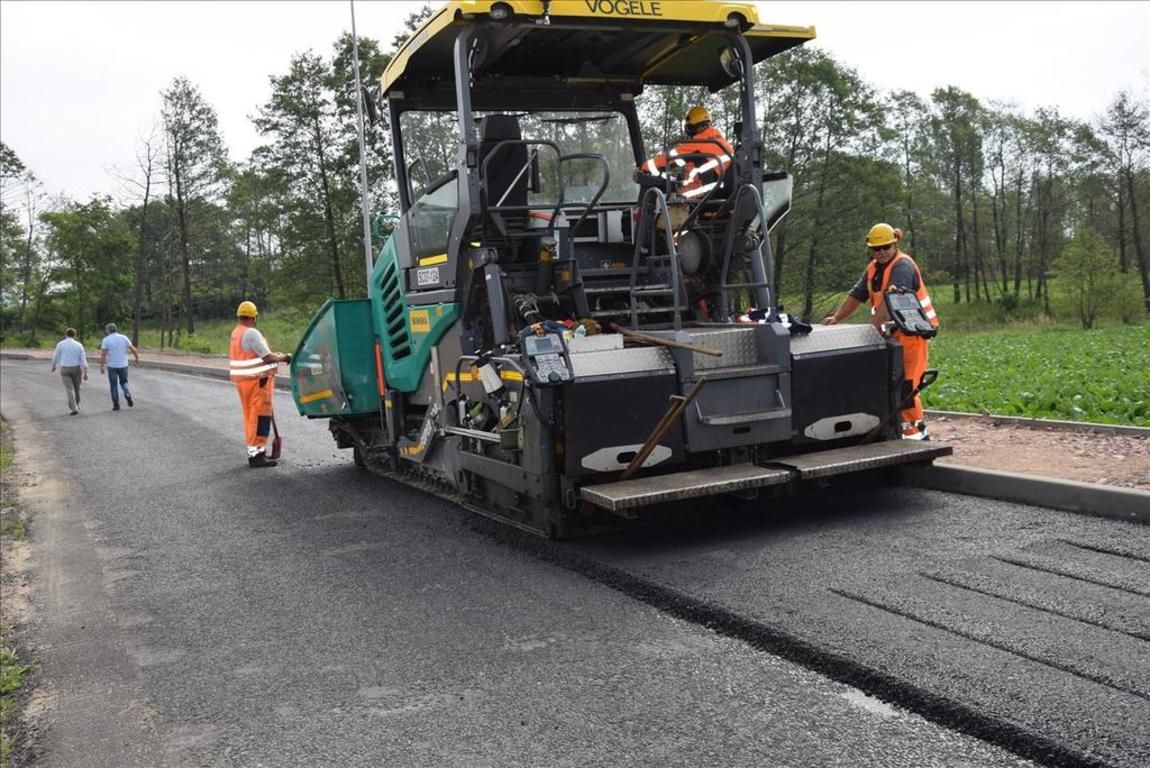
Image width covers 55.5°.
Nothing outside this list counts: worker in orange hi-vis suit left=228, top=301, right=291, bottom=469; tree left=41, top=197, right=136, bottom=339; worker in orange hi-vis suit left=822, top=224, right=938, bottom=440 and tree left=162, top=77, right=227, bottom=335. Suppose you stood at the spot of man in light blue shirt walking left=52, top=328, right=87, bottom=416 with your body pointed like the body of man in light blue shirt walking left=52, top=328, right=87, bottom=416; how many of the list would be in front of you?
2

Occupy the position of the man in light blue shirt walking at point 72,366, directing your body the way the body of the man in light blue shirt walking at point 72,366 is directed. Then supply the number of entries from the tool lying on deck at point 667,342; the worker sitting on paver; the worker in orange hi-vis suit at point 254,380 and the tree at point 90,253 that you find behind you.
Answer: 3

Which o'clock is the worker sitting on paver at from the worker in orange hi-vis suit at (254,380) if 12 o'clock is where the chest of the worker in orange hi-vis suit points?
The worker sitting on paver is roughly at 2 o'clock from the worker in orange hi-vis suit.

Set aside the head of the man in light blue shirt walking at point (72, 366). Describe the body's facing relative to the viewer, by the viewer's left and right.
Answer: facing away from the viewer

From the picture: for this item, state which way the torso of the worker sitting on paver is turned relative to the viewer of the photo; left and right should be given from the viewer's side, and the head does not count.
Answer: facing to the left of the viewer

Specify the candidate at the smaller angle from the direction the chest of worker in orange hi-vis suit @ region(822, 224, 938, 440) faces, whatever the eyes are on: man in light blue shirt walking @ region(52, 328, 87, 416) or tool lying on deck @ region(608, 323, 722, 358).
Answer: the tool lying on deck

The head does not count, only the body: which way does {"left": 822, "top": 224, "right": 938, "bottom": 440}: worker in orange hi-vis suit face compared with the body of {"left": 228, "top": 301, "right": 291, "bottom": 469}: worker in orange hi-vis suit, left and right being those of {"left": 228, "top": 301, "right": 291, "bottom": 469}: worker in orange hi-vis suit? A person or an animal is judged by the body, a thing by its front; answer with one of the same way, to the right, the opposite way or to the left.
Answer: the opposite way

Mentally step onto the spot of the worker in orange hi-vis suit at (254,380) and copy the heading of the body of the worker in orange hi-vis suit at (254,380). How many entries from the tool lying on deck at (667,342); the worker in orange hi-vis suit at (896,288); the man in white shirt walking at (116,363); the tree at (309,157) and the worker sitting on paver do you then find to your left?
2

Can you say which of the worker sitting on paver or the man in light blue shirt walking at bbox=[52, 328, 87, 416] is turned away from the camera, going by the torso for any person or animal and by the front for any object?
the man in light blue shirt walking

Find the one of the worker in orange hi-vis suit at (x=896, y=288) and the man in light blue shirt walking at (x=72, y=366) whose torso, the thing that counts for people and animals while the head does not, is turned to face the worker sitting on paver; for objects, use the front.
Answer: the worker in orange hi-vis suit

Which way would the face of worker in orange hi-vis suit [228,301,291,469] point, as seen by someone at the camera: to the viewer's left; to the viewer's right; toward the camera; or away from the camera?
to the viewer's right

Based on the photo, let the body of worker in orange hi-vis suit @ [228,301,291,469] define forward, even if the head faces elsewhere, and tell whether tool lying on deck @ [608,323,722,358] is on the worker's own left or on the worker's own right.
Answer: on the worker's own right

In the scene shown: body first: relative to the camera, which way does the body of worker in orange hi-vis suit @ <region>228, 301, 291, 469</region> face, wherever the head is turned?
to the viewer's right
